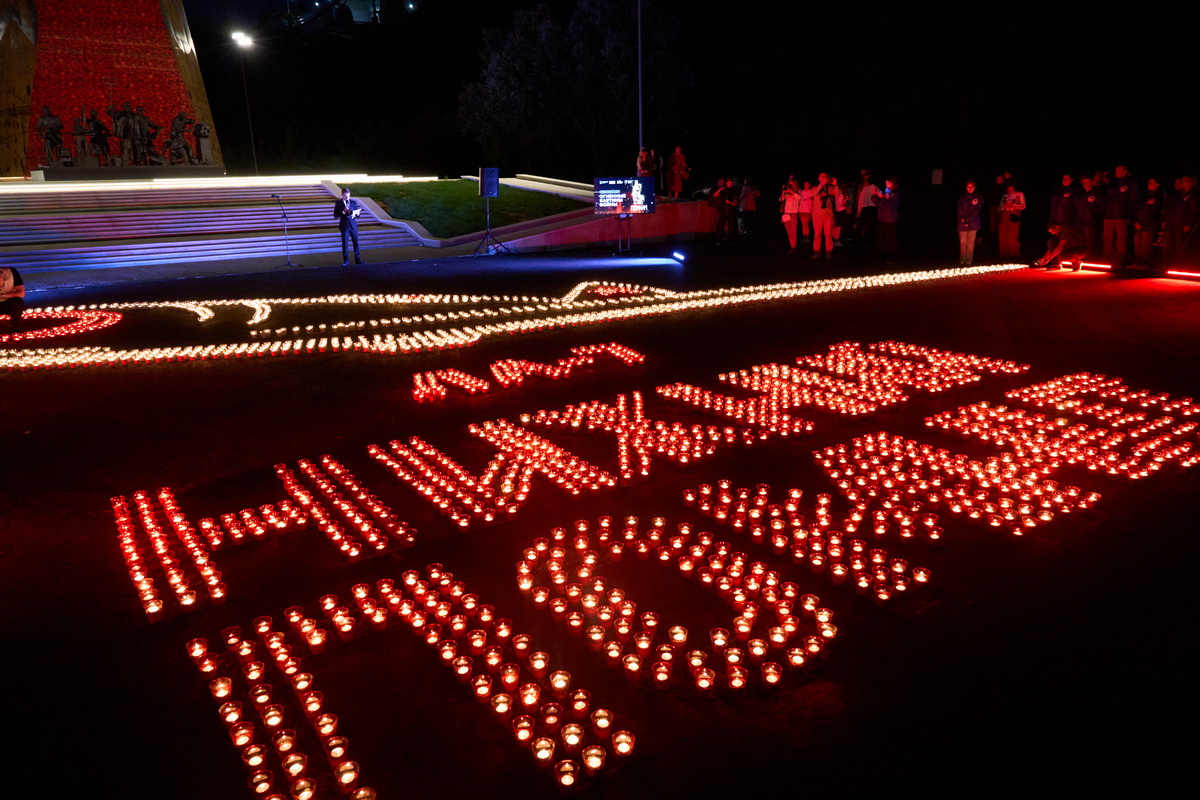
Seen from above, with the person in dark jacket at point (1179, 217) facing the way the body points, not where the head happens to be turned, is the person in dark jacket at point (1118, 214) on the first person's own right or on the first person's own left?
on the first person's own right

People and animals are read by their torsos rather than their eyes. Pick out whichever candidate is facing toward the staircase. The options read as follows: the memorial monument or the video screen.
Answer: the memorial monument

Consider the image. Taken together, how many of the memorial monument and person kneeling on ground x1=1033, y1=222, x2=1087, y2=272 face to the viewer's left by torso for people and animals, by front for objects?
1

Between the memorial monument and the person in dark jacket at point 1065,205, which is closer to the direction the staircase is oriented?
the person in dark jacket

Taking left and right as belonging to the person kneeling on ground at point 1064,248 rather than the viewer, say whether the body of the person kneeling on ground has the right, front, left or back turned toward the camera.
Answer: left
